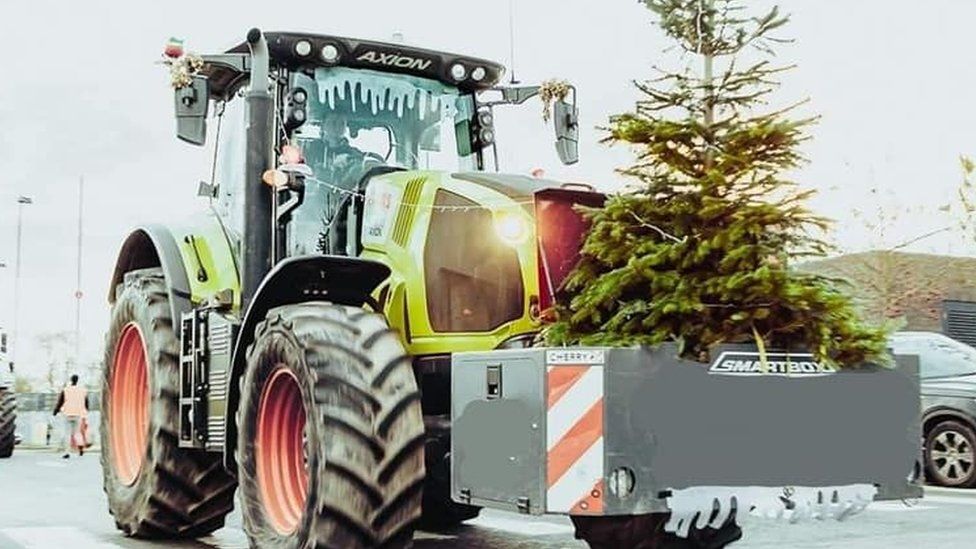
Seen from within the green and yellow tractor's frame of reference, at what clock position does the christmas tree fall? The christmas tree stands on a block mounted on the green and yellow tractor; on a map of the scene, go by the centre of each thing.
The christmas tree is roughly at 12 o'clock from the green and yellow tractor.

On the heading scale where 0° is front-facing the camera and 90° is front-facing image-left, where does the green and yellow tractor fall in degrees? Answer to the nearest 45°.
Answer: approximately 315°
